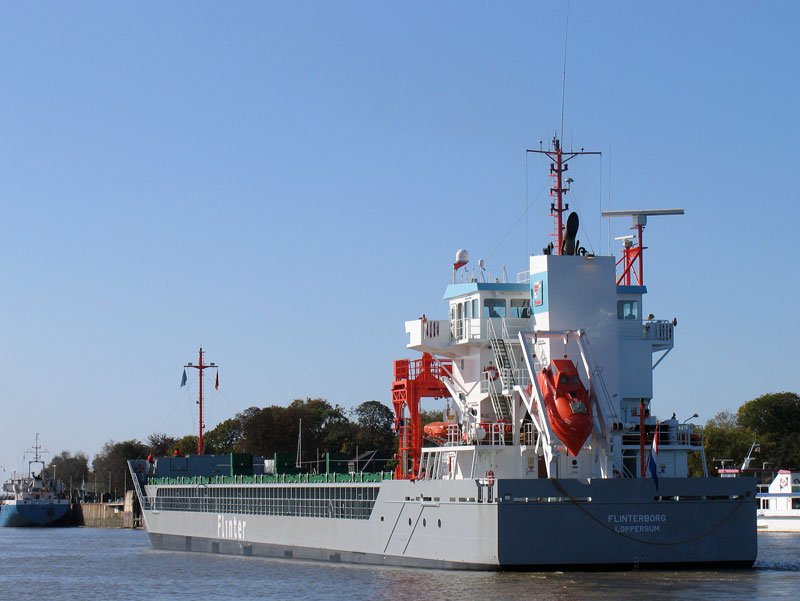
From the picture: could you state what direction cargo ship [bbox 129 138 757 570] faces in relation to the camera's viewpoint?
facing away from the viewer and to the left of the viewer
